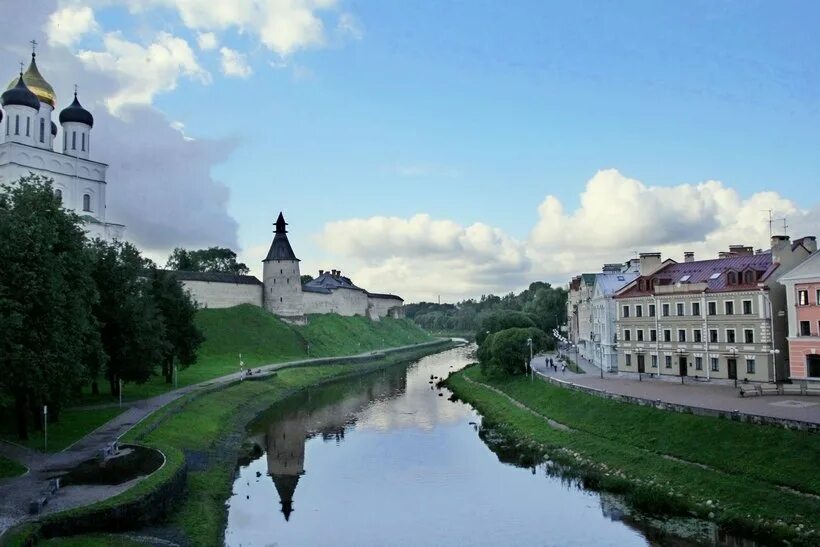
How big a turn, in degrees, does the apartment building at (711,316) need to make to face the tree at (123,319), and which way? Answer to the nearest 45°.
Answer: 0° — it already faces it
